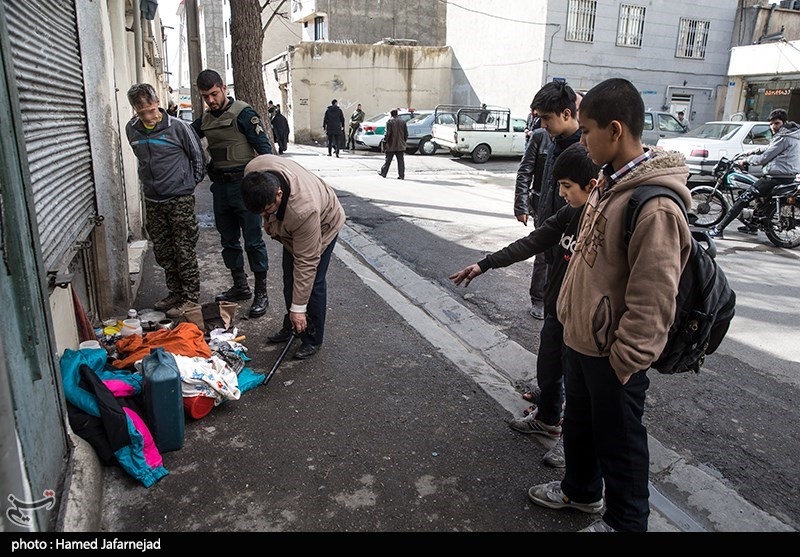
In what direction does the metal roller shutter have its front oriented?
to the viewer's right

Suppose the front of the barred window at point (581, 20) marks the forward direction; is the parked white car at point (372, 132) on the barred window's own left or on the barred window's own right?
on the barred window's own right

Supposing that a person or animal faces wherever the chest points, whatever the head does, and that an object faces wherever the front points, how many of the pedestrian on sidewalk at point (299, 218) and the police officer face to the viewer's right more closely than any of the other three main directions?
0

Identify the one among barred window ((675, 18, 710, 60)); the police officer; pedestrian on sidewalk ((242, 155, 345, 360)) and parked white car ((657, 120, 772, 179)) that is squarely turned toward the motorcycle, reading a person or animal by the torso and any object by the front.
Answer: the barred window

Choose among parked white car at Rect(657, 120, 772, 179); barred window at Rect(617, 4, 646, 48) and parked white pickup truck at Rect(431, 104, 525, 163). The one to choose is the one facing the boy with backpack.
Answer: the barred window

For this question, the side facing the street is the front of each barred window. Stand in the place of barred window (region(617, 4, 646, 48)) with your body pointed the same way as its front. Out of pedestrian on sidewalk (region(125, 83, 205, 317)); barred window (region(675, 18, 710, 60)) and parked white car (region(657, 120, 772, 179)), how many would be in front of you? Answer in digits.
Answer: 2

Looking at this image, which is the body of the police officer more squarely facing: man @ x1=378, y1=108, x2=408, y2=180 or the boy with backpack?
the boy with backpack

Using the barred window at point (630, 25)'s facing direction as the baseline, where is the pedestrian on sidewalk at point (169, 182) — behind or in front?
in front

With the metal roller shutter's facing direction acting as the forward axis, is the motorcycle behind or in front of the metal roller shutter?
in front
